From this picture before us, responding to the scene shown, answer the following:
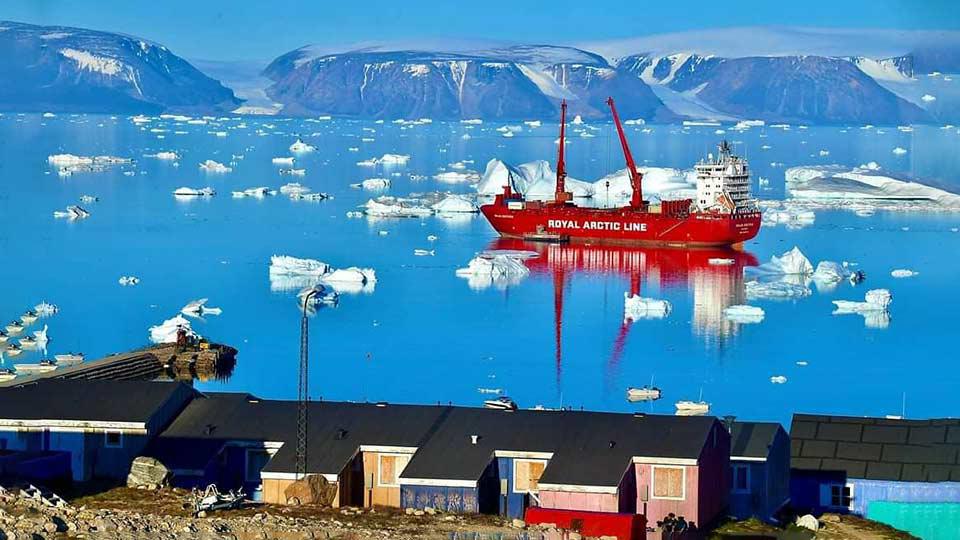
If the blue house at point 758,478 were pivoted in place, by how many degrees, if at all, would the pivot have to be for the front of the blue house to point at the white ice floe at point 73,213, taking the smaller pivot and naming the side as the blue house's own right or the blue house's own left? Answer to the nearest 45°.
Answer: approximately 135° to the blue house's own right

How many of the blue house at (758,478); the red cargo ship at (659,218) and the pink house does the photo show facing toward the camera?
2

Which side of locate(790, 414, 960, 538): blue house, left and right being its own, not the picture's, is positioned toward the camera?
front

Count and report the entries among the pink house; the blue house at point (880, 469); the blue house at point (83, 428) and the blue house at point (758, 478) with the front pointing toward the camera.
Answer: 4

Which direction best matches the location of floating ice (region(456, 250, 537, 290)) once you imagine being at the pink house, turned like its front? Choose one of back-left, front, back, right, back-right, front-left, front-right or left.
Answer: back

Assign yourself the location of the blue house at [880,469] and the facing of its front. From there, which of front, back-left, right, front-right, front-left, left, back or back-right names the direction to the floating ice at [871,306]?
back

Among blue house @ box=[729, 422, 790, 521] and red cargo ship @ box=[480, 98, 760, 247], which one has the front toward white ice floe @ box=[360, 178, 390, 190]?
the red cargo ship

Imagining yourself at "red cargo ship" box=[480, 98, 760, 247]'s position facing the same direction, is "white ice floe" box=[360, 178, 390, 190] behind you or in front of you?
in front

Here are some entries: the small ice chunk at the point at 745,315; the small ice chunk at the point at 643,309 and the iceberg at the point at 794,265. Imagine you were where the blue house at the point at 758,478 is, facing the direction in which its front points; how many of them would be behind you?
3

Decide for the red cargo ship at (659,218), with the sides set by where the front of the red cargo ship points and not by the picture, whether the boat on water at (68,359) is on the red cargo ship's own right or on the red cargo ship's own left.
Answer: on the red cargo ship's own left

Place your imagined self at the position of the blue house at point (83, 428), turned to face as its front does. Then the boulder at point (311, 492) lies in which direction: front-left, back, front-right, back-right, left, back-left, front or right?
front-left

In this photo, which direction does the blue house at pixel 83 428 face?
toward the camera

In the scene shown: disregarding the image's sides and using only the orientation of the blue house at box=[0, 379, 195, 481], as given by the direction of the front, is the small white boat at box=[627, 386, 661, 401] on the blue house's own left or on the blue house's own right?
on the blue house's own left

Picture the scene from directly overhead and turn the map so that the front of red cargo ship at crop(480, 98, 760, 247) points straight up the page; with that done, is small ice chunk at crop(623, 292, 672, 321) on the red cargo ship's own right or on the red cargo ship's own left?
on the red cargo ship's own left

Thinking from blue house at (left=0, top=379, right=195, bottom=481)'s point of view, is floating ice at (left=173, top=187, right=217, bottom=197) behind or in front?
behind

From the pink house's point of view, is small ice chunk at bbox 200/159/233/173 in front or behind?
behind

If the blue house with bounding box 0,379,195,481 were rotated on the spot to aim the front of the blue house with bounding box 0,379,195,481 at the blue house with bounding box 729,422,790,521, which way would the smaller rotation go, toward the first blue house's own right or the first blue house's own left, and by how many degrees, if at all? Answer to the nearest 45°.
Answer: approximately 90° to the first blue house's own left

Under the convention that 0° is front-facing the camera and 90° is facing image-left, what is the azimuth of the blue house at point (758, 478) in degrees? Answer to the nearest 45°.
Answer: approximately 0°

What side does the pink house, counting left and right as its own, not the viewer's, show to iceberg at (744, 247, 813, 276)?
back
